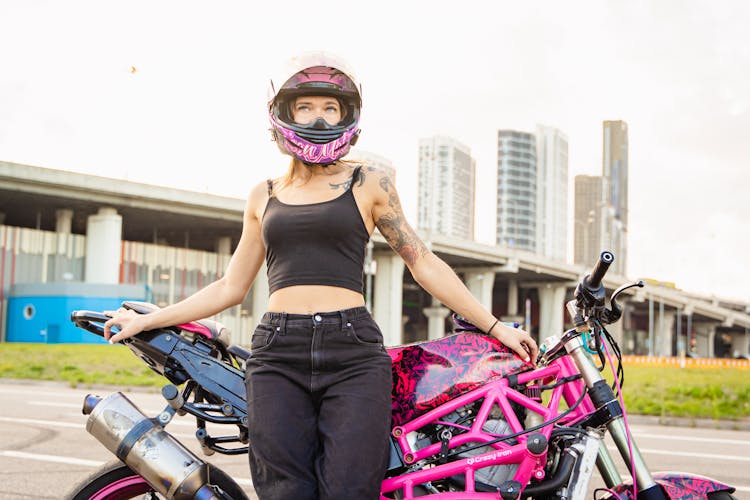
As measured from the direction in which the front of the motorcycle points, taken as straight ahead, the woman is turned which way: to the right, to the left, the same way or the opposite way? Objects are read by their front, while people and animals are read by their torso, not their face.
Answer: to the right

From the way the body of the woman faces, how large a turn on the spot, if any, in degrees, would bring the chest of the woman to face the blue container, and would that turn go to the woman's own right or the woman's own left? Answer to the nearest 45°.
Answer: approximately 180°

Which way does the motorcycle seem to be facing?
to the viewer's right

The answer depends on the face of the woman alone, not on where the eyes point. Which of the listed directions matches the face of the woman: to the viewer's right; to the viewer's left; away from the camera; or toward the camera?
toward the camera

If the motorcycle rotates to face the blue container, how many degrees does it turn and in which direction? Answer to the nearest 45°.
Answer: approximately 135° to its left

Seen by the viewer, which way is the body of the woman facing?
toward the camera
